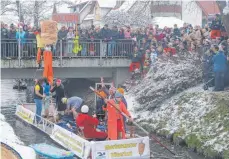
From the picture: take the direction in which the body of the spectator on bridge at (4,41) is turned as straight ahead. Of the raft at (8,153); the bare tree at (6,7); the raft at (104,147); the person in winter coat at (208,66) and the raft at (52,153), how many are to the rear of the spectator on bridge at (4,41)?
1

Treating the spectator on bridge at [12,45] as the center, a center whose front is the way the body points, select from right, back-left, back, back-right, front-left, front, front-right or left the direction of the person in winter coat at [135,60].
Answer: left

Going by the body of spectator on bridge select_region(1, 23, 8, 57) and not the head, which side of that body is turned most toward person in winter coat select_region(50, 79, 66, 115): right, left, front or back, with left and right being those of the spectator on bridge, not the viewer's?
front

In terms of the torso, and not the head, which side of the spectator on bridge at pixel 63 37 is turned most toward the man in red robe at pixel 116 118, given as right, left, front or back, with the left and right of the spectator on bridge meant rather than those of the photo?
front

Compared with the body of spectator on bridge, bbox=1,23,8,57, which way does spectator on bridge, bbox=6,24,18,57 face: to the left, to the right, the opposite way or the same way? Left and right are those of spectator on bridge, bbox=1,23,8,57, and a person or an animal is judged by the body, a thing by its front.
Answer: the same way

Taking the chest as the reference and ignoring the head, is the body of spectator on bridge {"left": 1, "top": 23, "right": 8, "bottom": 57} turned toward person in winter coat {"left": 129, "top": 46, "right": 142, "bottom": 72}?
no

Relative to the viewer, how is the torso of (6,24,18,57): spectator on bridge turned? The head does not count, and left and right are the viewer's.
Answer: facing the viewer

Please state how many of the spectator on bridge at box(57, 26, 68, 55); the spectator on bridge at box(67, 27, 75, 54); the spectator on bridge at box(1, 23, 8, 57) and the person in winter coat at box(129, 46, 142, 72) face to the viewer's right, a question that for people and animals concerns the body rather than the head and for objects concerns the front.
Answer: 0

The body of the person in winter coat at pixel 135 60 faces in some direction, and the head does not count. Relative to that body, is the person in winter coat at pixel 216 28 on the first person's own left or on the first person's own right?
on the first person's own left

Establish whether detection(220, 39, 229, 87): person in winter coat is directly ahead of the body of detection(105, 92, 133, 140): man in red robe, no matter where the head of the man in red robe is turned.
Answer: no

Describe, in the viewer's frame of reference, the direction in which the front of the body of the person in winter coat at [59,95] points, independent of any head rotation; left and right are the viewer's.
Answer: facing the viewer and to the left of the viewer

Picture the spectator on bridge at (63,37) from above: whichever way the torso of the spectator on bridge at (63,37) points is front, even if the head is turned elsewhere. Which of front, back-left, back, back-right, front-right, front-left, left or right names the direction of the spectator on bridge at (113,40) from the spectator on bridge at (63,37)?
left
